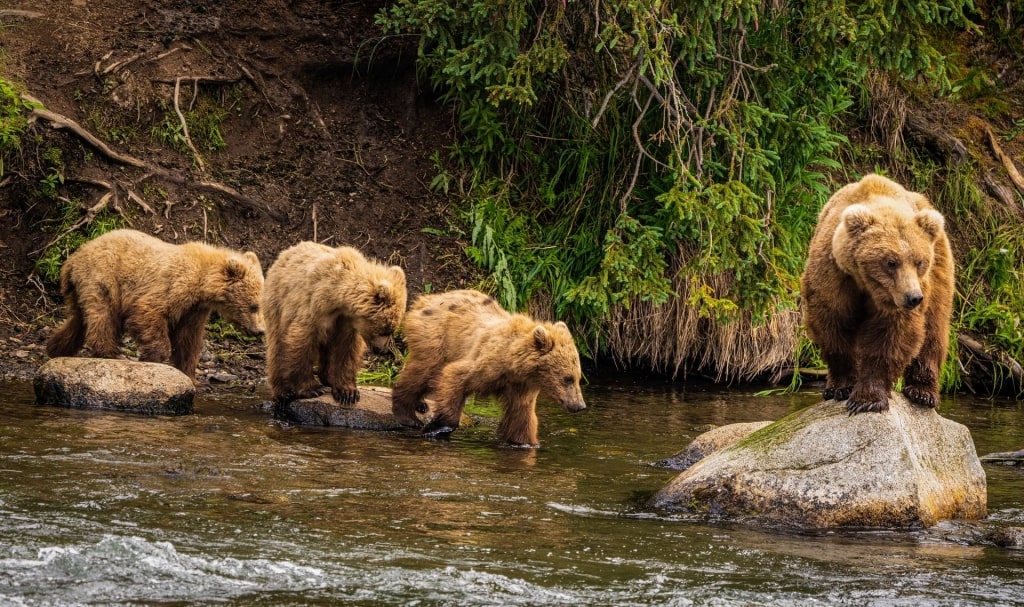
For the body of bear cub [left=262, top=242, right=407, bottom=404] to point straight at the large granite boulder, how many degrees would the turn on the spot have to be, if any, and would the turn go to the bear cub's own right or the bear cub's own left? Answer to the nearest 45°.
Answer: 0° — it already faces it

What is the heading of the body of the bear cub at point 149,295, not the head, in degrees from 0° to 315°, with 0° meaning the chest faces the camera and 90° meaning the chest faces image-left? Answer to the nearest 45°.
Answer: approximately 270°

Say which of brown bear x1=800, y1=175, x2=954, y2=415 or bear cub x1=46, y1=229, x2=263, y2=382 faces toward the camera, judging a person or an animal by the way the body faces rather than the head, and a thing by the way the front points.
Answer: the brown bear

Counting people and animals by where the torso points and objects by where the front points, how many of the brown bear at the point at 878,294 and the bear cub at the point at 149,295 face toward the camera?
1

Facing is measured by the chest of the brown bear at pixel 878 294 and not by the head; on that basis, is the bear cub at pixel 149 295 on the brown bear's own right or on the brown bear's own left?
on the brown bear's own right

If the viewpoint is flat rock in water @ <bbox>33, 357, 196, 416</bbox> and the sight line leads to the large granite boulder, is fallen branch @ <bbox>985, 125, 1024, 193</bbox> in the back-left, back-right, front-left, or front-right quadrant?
front-left

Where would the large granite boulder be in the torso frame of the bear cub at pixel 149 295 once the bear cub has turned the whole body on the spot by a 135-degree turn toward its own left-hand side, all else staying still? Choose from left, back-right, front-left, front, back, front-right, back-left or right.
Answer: back

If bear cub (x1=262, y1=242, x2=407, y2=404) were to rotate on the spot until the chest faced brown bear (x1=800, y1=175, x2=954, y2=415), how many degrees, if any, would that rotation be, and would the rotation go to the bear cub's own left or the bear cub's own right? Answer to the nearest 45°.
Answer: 0° — it already faces it

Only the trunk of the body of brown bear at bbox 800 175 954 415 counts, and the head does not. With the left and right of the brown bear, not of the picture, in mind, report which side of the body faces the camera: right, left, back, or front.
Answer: front

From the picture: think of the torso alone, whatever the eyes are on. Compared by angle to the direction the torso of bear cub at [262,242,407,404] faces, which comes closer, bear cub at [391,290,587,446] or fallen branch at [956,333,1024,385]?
the bear cub

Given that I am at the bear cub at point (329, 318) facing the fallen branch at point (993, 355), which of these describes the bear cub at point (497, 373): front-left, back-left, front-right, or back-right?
front-right

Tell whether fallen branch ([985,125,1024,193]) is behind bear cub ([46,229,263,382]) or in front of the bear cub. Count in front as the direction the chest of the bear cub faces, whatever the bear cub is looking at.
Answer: in front

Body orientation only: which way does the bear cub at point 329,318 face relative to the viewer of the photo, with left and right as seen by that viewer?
facing the viewer and to the right of the viewer

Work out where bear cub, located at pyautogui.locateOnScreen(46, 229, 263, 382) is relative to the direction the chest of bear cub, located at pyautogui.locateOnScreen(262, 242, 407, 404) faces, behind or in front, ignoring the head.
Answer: behind
